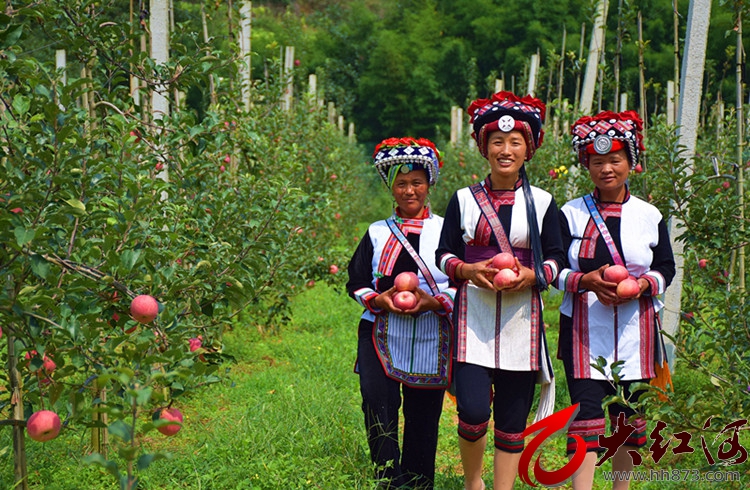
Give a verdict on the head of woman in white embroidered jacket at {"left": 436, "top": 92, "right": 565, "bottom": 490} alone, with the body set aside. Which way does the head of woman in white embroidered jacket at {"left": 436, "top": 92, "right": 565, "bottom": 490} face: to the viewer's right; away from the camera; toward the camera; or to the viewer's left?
toward the camera

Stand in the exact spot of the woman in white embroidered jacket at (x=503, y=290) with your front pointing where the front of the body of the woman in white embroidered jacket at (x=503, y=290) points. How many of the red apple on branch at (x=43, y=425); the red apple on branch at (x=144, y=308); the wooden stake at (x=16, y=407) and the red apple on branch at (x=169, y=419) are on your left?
0

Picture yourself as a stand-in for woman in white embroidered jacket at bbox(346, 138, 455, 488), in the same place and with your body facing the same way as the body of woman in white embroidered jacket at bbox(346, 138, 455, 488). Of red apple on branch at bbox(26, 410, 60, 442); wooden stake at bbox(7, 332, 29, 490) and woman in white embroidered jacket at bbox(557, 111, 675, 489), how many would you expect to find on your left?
1

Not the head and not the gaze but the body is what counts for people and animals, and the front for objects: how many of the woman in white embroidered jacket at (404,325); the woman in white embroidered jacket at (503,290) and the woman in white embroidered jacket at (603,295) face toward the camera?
3

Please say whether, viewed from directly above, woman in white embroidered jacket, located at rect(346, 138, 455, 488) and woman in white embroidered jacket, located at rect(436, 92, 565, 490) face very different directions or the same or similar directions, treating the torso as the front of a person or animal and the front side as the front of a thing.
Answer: same or similar directions

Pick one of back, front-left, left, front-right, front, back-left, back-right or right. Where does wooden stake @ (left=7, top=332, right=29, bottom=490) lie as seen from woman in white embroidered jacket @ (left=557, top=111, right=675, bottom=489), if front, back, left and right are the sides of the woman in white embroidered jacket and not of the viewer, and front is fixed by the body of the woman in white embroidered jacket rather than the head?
front-right

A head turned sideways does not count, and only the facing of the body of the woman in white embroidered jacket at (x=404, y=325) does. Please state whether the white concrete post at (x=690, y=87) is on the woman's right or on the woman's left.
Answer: on the woman's left

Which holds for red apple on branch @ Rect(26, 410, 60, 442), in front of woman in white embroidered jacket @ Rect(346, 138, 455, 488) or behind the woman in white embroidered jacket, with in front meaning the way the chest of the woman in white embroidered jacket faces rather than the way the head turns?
in front

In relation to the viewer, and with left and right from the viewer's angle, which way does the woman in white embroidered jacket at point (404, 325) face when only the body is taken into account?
facing the viewer

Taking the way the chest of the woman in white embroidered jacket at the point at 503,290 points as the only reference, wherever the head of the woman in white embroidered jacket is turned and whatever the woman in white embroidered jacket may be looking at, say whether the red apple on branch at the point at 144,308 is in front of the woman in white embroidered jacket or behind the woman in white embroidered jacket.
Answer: in front

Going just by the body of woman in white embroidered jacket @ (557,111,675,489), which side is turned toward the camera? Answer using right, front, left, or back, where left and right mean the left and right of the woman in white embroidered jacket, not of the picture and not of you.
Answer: front

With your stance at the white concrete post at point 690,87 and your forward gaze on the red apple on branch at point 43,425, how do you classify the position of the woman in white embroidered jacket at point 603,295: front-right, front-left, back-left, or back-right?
front-left

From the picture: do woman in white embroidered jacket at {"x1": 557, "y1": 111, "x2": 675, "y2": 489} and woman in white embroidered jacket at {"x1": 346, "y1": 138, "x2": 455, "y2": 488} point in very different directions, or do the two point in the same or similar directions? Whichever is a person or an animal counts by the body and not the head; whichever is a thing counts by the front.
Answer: same or similar directions

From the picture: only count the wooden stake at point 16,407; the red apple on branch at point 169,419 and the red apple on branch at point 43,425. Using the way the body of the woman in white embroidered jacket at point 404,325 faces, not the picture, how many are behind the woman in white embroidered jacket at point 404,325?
0

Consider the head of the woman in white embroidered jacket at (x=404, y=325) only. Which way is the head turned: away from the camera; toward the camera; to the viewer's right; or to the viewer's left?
toward the camera

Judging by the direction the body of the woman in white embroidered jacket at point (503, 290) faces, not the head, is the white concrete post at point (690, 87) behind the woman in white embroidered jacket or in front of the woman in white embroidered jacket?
behind
